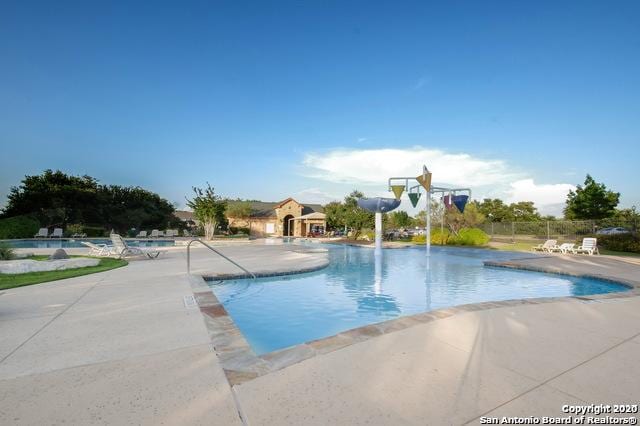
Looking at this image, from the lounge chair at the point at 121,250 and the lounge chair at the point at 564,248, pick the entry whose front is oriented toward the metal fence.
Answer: the lounge chair at the point at 121,250

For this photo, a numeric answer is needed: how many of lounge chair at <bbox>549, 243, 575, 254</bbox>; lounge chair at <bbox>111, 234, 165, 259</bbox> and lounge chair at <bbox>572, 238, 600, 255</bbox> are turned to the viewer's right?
1

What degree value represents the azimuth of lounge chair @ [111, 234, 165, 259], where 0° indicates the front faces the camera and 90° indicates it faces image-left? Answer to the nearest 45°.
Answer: approximately 270°

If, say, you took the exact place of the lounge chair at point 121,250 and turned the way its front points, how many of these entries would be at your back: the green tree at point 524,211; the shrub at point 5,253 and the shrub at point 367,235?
1

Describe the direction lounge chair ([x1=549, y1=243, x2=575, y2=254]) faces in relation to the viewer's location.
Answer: facing the viewer and to the left of the viewer

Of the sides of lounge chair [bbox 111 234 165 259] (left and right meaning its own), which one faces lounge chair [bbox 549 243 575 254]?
front

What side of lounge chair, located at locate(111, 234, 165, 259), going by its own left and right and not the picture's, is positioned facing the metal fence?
front

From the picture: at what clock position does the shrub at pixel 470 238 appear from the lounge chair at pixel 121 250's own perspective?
The shrub is roughly at 12 o'clock from the lounge chair.

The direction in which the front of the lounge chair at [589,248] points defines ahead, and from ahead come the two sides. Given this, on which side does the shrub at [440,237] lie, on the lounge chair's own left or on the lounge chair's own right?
on the lounge chair's own right

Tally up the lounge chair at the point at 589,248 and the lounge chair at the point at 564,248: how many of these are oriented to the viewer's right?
0

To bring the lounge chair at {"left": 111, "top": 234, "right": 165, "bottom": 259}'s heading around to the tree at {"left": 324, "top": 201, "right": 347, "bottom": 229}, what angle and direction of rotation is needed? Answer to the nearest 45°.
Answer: approximately 45° to its left

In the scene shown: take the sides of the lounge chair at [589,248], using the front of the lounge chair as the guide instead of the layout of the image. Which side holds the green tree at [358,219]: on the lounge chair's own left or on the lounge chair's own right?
on the lounge chair's own right

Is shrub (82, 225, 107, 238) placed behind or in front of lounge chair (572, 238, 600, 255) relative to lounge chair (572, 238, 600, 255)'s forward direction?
in front

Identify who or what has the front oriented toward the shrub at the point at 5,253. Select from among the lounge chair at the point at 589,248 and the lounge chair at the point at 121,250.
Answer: the lounge chair at the point at 589,248

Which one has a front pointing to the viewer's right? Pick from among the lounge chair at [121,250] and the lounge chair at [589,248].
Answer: the lounge chair at [121,250]
